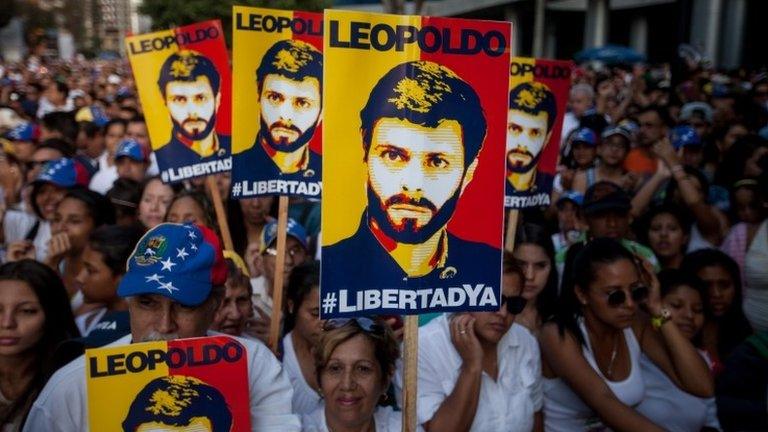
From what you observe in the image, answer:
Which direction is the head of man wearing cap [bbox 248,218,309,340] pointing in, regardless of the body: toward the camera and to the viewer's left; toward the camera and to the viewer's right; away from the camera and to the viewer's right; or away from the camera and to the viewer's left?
toward the camera and to the viewer's left

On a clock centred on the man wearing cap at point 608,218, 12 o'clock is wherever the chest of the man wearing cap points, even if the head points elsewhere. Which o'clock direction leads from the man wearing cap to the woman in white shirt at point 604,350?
The woman in white shirt is roughly at 12 o'clock from the man wearing cap.

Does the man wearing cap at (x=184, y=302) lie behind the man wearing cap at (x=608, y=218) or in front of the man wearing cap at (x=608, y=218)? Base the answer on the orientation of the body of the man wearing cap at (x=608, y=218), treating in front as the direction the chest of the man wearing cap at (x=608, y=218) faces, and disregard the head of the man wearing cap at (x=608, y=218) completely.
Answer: in front

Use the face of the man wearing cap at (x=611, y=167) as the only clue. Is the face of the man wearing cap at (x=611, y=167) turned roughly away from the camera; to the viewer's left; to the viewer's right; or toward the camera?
toward the camera

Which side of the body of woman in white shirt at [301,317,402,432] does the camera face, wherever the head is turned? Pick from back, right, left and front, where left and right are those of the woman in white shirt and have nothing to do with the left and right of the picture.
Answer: front

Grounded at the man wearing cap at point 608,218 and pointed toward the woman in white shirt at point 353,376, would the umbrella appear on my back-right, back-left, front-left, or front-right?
back-right

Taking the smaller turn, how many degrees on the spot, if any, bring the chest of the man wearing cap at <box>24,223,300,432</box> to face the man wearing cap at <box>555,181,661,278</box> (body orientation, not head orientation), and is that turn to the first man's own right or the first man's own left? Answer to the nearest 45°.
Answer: approximately 135° to the first man's own left

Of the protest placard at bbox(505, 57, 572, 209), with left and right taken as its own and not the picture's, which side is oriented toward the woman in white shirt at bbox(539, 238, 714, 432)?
front

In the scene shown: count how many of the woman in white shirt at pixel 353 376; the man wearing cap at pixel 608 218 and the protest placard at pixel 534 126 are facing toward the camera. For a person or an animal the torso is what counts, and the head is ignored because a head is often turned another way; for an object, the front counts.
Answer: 3

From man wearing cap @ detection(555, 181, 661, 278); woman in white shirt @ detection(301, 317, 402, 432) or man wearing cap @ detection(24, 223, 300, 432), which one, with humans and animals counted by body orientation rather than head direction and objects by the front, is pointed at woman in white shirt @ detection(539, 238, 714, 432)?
man wearing cap @ detection(555, 181, 661, 278)

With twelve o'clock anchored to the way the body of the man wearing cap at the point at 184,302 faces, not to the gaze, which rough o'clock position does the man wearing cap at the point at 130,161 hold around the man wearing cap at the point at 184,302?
the man wearing cap at the point at 130,161 is roughly at 6 o'clock from the man wearing cap at the point at 184,302.

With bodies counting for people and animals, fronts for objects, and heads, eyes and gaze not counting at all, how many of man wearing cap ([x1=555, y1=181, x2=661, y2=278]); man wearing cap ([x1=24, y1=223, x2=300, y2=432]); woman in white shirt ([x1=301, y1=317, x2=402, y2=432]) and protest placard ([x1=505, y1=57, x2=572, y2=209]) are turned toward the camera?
4

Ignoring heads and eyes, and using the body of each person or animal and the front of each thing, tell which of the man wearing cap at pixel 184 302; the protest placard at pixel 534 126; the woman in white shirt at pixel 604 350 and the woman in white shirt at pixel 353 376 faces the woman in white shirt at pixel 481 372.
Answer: the protest placard

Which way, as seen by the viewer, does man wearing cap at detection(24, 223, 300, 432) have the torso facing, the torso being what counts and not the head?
toward the camera

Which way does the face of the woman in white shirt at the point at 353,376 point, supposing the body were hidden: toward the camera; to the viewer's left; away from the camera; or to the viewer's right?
toward the camera

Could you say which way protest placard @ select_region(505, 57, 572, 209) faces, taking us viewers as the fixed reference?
facing the viewer

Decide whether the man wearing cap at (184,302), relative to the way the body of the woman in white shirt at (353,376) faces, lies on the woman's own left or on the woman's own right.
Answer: on the woman's own right

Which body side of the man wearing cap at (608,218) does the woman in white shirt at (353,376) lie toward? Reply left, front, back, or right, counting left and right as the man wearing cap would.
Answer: front
